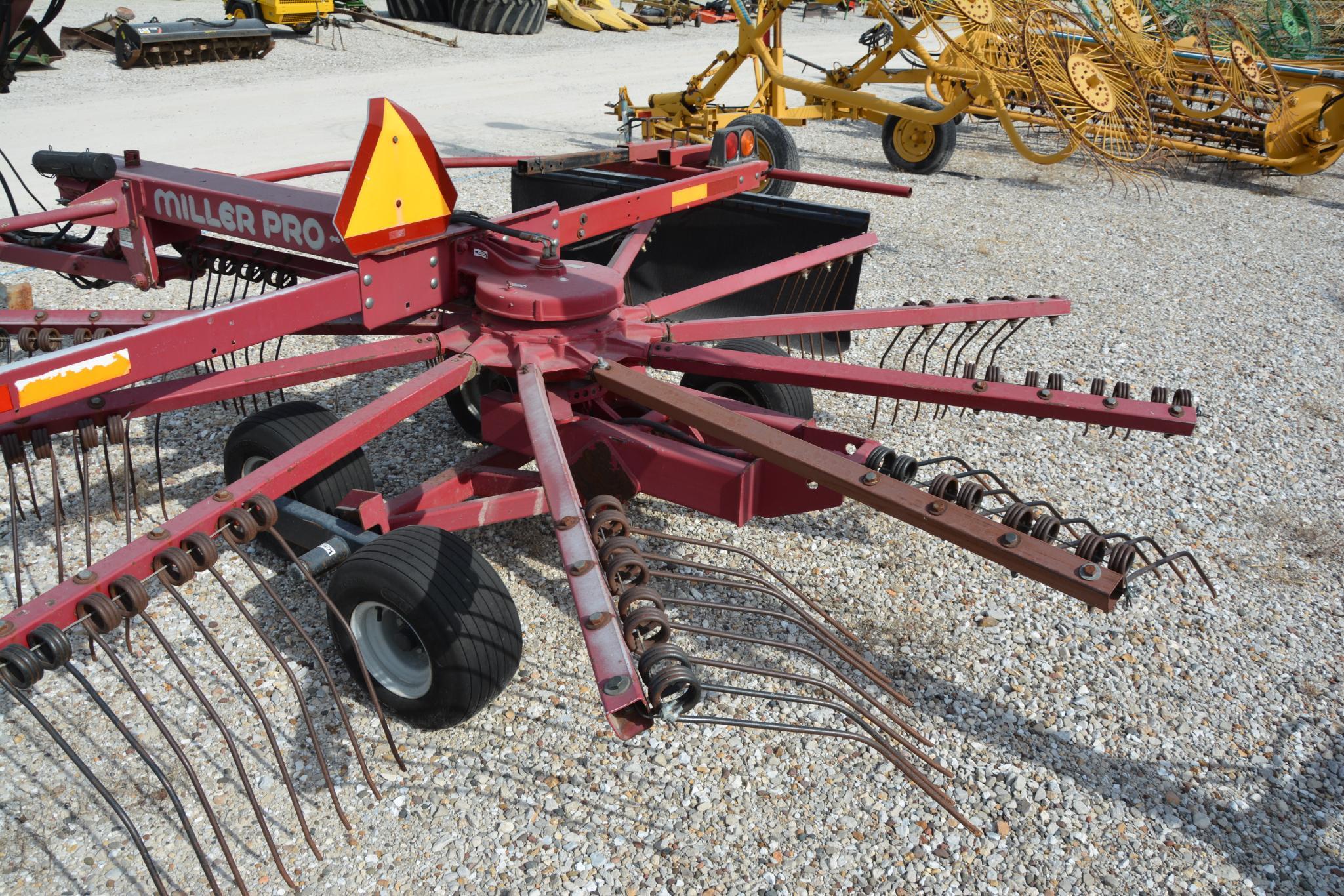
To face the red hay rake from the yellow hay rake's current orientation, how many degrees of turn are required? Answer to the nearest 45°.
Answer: approximately 90° to its left

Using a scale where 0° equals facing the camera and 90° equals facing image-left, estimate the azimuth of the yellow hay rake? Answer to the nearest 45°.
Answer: approximately 90°

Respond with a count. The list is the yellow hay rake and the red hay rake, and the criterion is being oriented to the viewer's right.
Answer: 0

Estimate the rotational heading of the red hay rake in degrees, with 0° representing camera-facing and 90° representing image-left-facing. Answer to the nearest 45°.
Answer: approximately 135°

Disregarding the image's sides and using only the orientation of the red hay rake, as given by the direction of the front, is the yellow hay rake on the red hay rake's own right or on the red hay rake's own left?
on the red hay rake's own right
